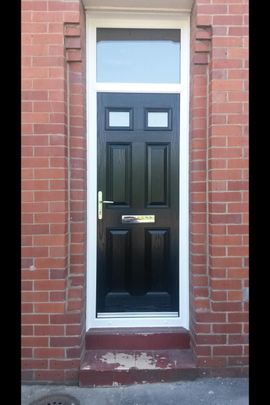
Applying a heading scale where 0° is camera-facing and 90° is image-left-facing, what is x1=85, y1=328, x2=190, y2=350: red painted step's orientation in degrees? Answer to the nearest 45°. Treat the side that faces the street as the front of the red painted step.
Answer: approximately 0°

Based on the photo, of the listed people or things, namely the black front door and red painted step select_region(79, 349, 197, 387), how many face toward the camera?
2
